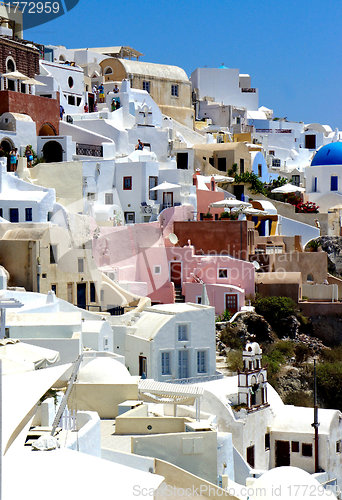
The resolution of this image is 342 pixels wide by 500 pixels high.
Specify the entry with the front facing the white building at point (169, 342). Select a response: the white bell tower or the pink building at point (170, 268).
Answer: the pink building

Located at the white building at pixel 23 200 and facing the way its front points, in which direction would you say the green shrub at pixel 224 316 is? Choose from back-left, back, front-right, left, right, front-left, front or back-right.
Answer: left

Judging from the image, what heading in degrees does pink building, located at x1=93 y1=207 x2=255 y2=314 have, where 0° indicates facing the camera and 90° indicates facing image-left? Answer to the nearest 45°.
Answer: approximately 0°

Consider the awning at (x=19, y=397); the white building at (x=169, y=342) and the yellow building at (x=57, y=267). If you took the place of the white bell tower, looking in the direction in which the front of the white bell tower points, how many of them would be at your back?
2

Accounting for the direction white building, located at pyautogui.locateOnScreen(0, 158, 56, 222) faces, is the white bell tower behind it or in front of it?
in front

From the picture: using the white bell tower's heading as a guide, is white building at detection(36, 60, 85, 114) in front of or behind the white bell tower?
behind

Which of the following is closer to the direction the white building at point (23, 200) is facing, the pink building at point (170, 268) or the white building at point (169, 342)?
the white building

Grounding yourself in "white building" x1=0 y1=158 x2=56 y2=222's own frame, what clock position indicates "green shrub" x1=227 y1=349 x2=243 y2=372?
The green shrub is roughly at 10 o'clock from the white building.

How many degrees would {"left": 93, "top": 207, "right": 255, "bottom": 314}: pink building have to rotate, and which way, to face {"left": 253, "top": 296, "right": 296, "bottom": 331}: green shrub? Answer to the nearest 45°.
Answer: approximately 90° to its left

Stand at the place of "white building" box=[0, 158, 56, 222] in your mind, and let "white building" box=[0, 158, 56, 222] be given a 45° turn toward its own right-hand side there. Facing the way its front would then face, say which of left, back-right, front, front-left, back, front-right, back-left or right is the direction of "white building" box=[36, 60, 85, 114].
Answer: back-right

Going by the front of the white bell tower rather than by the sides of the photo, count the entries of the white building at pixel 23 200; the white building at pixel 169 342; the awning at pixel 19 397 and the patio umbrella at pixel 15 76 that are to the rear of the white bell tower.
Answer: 3

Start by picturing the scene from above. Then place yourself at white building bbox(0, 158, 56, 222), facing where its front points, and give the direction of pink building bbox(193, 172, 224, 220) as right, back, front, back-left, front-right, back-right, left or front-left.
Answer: back-left

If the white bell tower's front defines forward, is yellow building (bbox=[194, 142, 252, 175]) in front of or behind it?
behind

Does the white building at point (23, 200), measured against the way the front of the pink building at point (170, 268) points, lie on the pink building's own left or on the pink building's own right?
on the pink building's own right

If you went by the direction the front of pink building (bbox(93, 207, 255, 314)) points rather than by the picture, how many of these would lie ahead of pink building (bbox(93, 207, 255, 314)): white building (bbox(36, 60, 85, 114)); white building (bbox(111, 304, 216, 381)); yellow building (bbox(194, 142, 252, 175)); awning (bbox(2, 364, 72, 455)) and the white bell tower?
3

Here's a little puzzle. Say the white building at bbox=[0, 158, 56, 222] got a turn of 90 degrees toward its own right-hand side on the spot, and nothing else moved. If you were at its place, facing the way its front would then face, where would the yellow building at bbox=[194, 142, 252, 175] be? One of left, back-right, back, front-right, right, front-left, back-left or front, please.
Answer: back-right

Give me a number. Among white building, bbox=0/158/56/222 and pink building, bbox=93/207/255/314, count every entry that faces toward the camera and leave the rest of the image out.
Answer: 2
